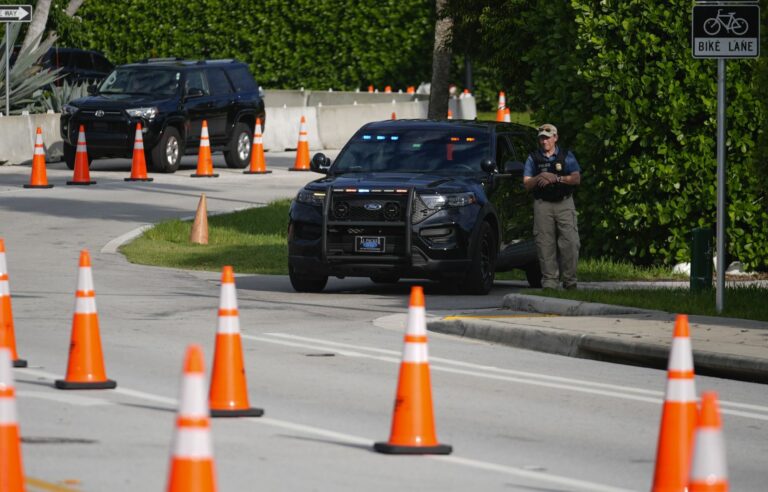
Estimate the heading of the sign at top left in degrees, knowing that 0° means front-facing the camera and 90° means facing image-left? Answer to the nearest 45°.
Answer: approximately 0°

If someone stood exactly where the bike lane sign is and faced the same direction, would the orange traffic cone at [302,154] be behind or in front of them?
behind

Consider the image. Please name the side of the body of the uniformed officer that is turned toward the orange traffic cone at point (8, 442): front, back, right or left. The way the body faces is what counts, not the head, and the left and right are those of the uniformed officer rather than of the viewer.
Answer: front

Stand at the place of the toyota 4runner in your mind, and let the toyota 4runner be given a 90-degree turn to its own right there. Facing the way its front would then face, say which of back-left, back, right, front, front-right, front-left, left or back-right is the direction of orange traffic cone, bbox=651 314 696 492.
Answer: back-left

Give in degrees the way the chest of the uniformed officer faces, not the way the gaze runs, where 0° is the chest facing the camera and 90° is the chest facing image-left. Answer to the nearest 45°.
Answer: approximately 0°

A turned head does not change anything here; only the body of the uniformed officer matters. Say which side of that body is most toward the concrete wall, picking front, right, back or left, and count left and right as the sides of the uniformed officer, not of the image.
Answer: back

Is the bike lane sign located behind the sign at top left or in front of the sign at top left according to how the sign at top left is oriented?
in front

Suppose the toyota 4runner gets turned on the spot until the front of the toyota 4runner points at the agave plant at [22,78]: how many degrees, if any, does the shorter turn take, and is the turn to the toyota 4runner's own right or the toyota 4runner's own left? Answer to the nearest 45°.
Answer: approximately 90° to the toyota 4runner's own right

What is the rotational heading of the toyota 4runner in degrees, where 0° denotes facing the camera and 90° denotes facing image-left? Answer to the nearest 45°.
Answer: approximately 45°

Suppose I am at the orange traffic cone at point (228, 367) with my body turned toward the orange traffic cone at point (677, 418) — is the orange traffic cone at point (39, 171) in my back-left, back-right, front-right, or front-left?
back-left
